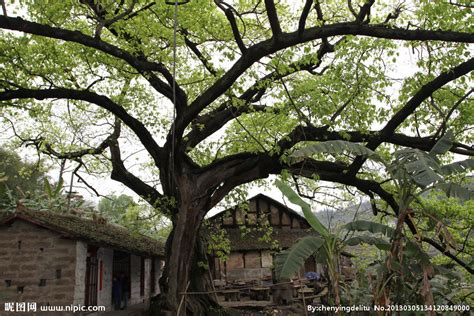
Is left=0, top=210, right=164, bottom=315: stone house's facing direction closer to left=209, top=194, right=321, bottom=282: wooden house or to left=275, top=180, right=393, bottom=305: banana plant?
the banana plant

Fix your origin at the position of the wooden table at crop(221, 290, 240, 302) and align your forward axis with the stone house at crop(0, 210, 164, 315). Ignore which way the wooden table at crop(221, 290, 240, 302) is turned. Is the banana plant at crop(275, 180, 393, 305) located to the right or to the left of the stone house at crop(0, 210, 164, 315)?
left

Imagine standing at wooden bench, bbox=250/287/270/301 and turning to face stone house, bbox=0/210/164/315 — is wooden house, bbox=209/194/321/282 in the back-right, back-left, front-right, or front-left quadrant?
back-right

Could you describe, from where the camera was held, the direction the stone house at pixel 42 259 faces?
facing the viewer and to the right of the viewer

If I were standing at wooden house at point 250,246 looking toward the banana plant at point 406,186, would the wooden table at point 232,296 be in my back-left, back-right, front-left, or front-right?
front-right

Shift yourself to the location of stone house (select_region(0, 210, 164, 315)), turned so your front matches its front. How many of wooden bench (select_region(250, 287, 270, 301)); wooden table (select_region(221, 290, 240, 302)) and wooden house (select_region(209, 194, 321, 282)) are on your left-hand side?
3

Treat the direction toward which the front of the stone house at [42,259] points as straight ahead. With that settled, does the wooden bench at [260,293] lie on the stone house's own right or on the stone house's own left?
on the stone house's own left

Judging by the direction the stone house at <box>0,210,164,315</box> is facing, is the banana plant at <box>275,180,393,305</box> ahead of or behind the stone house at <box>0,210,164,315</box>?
ahead

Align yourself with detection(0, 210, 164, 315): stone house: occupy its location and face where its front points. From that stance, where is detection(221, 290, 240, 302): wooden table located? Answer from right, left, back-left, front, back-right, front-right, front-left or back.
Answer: left

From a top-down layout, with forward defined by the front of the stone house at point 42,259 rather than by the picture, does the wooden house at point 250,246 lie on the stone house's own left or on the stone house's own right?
on the stone house's own left
